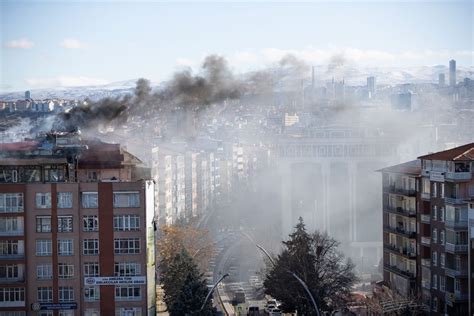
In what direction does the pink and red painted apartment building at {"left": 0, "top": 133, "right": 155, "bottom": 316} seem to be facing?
toward the camera

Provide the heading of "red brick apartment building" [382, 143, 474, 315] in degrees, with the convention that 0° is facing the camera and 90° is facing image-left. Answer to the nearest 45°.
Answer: approximately 45°

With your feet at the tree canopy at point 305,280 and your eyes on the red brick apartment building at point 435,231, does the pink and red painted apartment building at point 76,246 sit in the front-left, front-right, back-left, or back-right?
back-right

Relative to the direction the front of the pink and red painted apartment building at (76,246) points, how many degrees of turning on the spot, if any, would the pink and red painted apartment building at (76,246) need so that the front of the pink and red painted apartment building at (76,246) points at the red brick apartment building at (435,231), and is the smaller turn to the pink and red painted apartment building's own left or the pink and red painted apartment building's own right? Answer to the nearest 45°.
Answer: approximately 90° to the pink and red painted apartment building's own left

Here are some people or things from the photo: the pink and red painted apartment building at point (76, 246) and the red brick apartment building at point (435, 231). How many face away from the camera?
0

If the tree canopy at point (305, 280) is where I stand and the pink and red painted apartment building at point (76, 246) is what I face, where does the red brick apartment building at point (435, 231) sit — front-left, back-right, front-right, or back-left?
back-left
